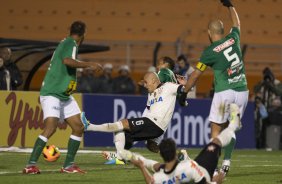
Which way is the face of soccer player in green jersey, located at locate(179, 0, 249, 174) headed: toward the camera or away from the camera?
away from the camera

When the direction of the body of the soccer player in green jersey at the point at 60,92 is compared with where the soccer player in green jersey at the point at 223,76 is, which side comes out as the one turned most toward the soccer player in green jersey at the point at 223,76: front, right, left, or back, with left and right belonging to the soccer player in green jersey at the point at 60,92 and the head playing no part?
front

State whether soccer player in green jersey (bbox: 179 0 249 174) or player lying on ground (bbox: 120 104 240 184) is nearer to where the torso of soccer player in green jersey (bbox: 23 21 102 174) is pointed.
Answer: the soccer player in green jersey

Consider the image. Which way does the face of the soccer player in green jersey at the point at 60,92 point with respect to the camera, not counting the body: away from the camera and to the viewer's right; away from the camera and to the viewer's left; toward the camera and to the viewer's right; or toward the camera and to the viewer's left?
away from the camera and to the viewer's right

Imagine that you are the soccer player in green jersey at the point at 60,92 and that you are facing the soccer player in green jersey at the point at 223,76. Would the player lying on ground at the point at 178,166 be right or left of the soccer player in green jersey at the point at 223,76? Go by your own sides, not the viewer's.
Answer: right

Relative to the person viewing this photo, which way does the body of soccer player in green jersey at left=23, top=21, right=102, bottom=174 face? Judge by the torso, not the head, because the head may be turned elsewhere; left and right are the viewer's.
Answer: facing to the right of the viewer
